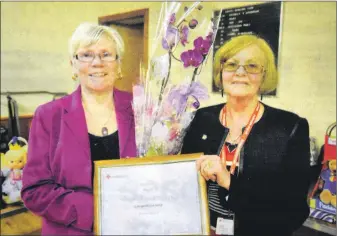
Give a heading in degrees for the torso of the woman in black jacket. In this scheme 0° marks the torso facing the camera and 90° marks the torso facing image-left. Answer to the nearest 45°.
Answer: approximately 45°
